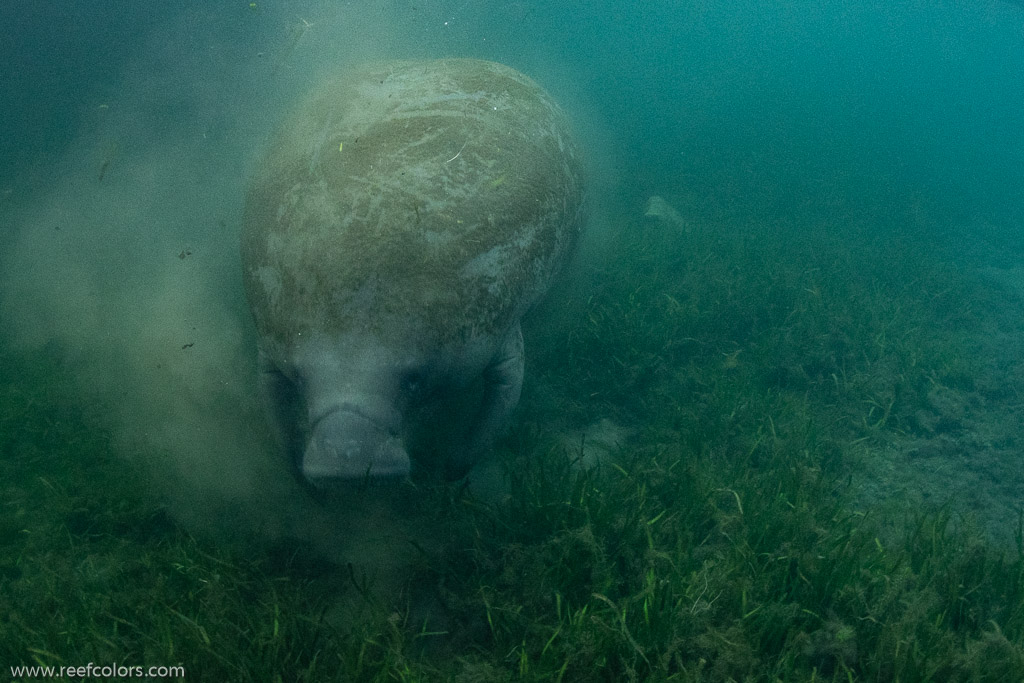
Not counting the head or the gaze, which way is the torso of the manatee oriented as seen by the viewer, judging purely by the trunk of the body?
toward the camera
